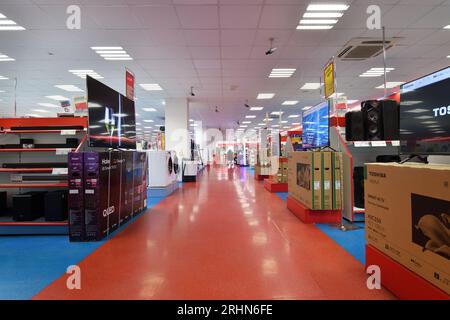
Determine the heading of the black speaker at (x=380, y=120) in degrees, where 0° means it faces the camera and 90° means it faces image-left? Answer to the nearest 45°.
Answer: approximately 45°

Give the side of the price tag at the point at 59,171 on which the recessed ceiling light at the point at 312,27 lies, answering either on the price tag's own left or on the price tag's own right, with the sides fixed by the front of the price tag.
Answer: on the price tag's own left

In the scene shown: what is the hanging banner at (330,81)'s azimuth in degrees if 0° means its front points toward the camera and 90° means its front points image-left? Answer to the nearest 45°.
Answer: approximately 45°

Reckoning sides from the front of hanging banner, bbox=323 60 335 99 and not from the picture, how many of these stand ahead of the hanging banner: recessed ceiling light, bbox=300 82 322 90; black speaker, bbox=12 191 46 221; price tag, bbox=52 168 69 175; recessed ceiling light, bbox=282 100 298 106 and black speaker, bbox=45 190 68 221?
3
